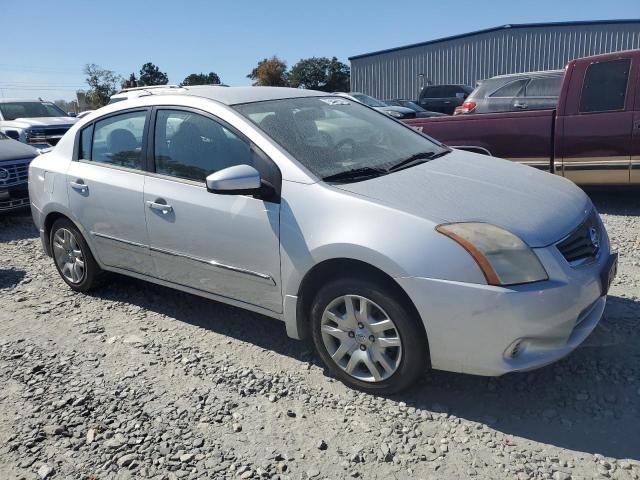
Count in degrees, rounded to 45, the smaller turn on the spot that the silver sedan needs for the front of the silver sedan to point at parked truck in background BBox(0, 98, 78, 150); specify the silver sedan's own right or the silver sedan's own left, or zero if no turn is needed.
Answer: approximately 180°

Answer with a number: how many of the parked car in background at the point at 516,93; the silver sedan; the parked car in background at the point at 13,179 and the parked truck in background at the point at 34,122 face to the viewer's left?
0

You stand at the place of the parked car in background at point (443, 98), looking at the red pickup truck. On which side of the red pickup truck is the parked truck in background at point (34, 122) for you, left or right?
right

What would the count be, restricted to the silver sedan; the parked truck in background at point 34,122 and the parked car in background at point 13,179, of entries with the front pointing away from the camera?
0

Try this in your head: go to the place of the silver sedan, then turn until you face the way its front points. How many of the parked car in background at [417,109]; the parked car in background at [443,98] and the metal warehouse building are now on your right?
0

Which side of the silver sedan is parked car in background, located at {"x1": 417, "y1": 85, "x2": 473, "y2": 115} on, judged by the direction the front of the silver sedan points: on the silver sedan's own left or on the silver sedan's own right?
on the silver sedan's own left

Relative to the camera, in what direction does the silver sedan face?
facing the viewer and to the right of the viewer

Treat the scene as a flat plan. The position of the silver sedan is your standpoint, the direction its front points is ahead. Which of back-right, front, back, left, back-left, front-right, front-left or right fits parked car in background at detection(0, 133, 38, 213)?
back

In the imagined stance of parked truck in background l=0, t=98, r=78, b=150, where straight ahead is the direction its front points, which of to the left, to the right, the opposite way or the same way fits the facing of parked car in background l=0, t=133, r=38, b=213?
the same way

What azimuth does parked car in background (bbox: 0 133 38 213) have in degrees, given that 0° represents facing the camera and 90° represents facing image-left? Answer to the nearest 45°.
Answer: approximately 315°

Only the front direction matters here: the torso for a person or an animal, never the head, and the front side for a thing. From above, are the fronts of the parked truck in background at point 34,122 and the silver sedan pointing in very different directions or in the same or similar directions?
same or similar directions

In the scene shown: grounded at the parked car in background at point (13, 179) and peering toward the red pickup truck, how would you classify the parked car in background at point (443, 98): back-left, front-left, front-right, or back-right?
front-left

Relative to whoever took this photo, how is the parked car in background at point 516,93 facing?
facing to the right of the viewer
